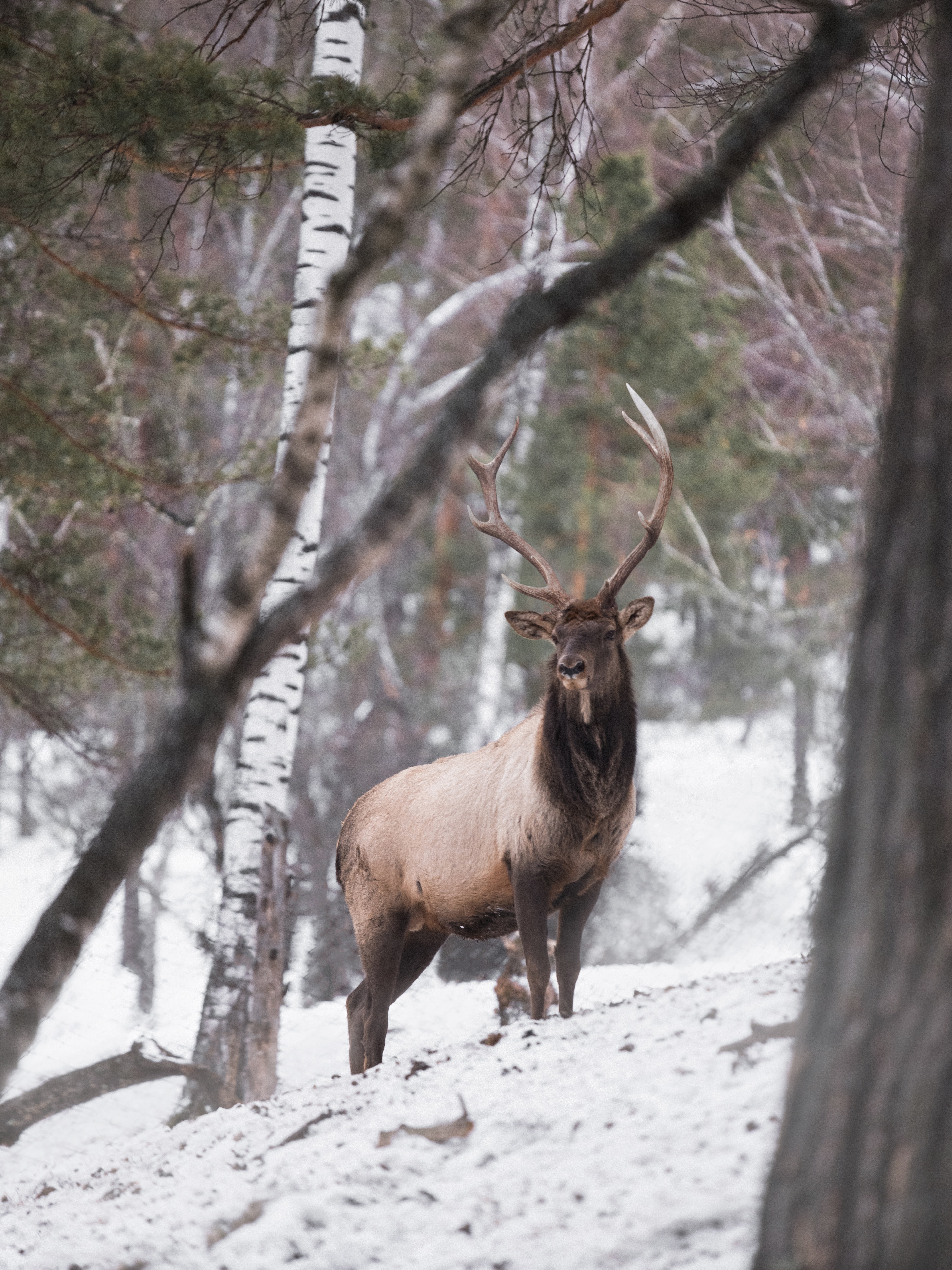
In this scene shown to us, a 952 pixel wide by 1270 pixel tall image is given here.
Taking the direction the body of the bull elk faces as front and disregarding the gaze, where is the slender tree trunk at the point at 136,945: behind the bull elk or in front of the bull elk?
behind

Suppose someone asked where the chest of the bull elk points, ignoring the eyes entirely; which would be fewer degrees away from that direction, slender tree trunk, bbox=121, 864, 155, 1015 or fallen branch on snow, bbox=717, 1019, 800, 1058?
the fallen branch on snow

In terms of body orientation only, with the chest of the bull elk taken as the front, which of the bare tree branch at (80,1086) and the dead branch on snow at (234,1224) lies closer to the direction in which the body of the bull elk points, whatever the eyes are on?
the dead branch on snow

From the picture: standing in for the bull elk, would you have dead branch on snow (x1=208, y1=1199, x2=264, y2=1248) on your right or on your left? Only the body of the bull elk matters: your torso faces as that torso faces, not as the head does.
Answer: on your right

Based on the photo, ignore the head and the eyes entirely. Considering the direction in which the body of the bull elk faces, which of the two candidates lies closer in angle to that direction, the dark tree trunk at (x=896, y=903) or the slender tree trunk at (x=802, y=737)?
the dark tree trunk

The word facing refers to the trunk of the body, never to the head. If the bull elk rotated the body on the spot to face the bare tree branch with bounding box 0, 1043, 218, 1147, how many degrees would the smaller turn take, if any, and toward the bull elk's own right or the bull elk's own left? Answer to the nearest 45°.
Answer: approximately 180°

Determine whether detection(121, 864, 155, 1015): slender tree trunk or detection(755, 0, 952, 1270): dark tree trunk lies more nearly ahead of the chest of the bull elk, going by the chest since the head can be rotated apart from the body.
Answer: the dark tree trunk

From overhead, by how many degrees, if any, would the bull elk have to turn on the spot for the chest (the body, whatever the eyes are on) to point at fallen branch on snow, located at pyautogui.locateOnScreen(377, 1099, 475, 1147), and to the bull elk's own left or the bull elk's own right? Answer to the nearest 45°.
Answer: approximately 45° to the bull elk's own right

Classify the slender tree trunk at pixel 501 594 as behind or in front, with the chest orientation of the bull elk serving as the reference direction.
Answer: behind

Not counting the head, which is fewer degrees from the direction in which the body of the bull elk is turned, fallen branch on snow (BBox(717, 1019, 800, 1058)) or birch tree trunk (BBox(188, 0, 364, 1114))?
the fallen branch on snow

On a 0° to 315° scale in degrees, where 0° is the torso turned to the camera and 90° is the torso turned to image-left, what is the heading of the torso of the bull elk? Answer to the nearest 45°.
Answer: approximately 315°
